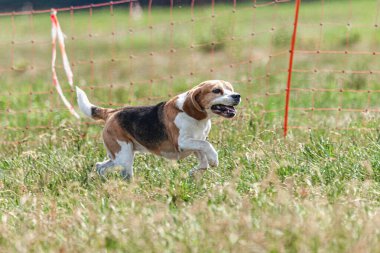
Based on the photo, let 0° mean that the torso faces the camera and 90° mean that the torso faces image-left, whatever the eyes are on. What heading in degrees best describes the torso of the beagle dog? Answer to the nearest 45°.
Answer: approximately 270°

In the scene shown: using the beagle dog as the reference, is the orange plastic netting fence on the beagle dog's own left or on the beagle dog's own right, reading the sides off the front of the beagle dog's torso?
on the beagle dog's own left
